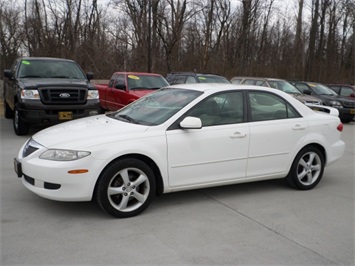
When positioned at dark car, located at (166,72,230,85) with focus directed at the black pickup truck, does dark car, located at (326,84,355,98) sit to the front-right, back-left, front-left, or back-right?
back-left

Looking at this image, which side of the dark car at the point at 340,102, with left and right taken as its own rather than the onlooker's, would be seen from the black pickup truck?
right

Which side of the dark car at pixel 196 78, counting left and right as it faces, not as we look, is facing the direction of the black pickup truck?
right

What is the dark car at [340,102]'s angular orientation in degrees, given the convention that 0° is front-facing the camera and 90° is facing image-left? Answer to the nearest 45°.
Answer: approximately 315°

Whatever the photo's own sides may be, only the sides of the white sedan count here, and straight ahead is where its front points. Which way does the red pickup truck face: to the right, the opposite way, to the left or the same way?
to the left

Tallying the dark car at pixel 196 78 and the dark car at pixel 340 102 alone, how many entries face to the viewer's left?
0

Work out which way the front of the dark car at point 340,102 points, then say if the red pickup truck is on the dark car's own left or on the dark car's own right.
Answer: on the dark car's own right

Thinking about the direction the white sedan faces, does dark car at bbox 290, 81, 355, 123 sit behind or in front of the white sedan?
behind

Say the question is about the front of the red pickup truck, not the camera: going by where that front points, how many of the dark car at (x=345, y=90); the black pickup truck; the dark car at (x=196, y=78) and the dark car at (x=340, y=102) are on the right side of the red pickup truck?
1

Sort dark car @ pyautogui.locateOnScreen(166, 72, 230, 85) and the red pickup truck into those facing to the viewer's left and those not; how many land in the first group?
0

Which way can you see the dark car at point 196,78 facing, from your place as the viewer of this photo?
facing the viewer and to the right of the viewer

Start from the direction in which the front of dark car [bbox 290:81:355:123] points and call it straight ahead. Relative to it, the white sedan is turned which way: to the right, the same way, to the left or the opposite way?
to the right

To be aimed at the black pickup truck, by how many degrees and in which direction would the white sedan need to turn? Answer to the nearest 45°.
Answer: approximately 90° to its right
